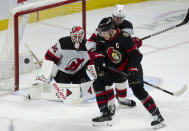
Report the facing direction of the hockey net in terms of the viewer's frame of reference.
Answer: facing the viewer and to the right of the viewer

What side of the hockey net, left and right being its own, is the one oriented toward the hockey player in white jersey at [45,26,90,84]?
front
